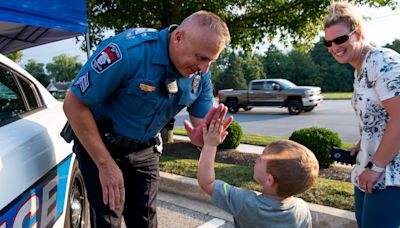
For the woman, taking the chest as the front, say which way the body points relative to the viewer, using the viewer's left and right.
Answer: facing the viewer and to the left of the viewer

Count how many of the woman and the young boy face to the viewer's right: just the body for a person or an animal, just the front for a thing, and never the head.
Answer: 0

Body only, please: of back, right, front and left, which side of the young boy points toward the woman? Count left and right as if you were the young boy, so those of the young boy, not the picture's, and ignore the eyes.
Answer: right

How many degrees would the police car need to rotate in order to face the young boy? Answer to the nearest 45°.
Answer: approximately 90° to its left

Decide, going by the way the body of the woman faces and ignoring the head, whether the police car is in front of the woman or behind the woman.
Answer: in front

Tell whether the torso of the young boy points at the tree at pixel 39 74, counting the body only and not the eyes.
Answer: yes

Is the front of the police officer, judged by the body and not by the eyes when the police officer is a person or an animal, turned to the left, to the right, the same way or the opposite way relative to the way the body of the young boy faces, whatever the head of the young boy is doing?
the opposite way

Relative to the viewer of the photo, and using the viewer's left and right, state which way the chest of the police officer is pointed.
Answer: facing the viewer and to the right of the viewer

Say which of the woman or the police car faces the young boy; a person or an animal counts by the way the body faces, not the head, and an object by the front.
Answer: the woman

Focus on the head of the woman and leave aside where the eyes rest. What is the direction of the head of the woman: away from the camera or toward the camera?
toward the camera

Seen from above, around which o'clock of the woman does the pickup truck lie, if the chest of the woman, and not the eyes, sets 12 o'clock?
The pickup truck is roughly at 4 o'clock from the woman.

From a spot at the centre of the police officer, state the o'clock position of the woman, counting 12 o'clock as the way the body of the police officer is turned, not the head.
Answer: The woman is roughly at 11 o'clock from the police officer.
